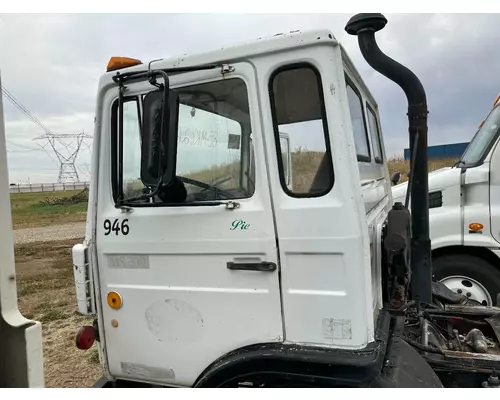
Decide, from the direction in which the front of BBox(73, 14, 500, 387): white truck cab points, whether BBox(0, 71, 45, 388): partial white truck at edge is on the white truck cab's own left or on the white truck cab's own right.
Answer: on the white truck cab's own left

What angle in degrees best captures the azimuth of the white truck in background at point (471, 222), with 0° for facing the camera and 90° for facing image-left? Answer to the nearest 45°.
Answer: approximately 90°

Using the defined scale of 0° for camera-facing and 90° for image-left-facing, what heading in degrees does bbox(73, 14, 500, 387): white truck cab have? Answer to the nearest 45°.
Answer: approximately 90°
